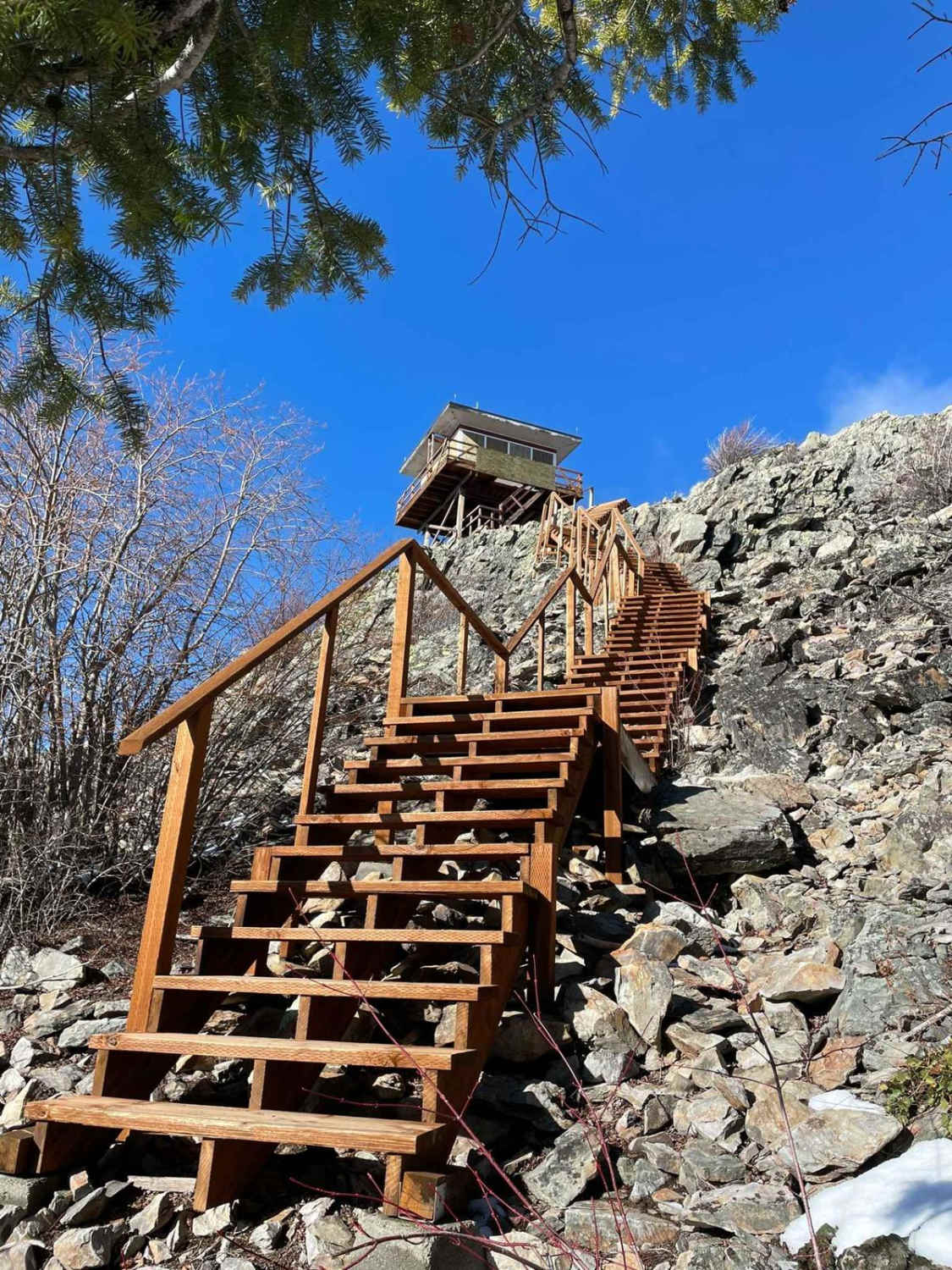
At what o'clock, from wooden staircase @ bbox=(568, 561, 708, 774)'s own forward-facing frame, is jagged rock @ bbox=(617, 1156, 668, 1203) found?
The jagged rock is roughly at 12 o'clock from the wooden staircase.

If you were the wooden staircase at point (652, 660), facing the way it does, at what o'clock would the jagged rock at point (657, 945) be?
The jagged rock is roughly at 12 o'clock from the wooden staircase.

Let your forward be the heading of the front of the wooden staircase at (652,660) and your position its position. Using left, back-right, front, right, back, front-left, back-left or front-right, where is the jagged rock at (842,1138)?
front

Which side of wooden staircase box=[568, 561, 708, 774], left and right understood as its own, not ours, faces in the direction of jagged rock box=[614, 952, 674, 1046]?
front

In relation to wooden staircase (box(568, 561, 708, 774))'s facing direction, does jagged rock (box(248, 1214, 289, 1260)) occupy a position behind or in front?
in front

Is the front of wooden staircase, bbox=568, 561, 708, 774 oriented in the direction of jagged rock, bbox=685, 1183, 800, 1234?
yes

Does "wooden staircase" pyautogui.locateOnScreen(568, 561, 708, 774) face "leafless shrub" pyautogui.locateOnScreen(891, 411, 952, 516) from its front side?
no

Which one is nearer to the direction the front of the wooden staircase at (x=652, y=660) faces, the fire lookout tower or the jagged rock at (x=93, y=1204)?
the jagged rock

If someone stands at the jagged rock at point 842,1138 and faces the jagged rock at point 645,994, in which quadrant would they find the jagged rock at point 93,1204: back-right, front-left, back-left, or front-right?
front-left

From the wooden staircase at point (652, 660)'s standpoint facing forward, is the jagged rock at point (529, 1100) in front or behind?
in front

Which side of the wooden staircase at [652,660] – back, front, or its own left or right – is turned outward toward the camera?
front

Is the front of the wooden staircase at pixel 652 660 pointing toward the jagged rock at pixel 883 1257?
yes

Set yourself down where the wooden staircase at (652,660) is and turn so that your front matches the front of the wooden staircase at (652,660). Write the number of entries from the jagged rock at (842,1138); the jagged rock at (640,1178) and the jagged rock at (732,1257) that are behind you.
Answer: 0

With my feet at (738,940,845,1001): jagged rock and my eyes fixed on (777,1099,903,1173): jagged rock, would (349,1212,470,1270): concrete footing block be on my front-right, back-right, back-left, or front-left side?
front-right

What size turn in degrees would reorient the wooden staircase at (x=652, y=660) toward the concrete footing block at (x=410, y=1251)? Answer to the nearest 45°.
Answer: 0° — it already faces it

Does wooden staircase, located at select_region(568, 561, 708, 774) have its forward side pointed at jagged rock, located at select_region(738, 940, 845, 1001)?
yes

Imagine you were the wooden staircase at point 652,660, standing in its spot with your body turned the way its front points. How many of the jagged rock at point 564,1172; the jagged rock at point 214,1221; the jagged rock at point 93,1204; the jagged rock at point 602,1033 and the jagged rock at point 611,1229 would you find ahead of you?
5
